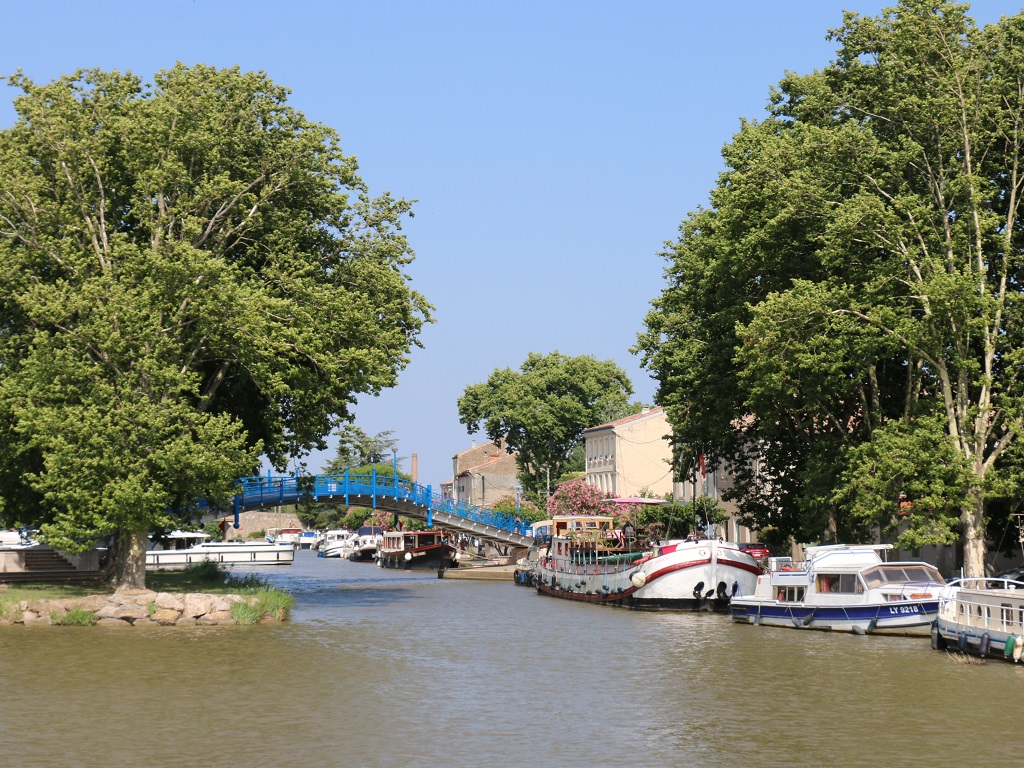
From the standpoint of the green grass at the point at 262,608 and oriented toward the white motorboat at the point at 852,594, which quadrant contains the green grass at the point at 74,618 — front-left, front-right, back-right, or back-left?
back-right

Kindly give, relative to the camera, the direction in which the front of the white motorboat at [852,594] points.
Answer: facing the viewer and to the right of the viewer

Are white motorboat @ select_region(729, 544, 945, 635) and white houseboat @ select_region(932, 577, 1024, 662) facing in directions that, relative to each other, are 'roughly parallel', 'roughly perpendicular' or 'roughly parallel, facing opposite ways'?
roughly parallel

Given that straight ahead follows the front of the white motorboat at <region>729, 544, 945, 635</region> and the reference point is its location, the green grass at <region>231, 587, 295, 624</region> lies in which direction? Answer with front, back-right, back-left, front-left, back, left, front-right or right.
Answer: back-right

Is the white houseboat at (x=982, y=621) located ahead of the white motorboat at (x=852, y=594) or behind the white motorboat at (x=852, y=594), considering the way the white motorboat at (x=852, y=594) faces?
ahead
